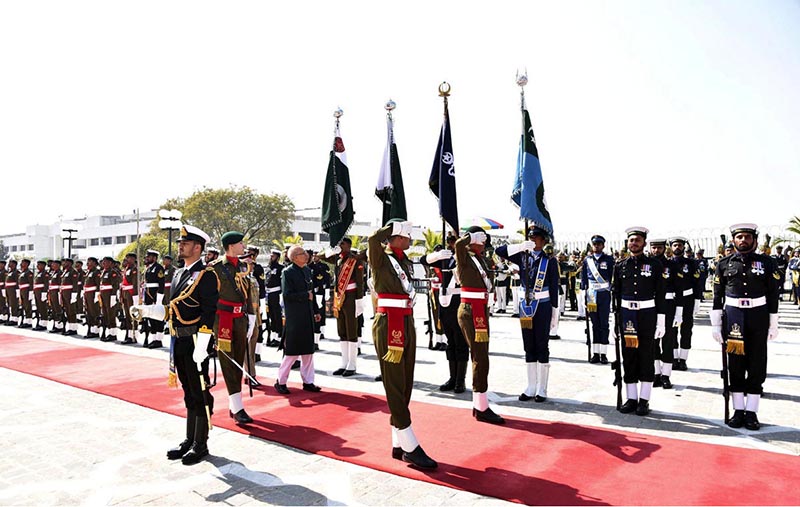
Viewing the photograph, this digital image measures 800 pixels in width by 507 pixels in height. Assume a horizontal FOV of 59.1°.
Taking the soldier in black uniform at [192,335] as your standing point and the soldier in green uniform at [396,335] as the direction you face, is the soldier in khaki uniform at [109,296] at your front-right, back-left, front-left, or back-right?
back-left

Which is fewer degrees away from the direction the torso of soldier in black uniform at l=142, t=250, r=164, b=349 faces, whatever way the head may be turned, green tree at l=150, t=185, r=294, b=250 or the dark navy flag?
the dark navy flag

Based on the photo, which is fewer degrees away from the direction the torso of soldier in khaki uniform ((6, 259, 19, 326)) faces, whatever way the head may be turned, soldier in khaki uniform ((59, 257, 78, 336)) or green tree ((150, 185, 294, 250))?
the soldier in khaki uniform

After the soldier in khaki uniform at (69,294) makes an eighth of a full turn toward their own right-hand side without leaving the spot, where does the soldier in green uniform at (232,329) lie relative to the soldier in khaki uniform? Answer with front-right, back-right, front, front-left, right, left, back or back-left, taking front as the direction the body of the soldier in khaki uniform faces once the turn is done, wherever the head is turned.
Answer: left

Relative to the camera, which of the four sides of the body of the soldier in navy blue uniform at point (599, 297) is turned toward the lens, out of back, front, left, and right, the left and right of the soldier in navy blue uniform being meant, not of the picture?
front

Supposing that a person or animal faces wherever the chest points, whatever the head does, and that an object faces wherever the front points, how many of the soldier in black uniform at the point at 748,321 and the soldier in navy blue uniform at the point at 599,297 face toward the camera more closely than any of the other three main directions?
2

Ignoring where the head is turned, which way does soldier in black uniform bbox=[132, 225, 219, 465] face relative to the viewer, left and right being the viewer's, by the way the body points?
facing the viewer and to the left of the viewer

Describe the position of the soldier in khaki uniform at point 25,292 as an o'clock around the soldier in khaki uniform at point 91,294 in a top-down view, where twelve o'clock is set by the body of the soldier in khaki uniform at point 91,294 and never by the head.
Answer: the soldier in khaki uniform at point 25,292 is roughly at 4 o'clock from the soldier in khaki uniform at point 91,294.

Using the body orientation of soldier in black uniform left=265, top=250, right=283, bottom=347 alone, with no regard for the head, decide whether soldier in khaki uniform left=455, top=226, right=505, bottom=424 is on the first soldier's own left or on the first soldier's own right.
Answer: on the first soldier's own left

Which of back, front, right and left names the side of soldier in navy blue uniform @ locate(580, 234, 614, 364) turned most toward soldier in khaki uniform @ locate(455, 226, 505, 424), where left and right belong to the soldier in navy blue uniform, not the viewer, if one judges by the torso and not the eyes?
front

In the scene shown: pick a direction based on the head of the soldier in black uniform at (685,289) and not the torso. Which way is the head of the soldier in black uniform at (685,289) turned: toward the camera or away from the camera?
toward the camera

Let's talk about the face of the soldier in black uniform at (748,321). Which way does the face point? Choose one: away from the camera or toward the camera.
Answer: toward the camera

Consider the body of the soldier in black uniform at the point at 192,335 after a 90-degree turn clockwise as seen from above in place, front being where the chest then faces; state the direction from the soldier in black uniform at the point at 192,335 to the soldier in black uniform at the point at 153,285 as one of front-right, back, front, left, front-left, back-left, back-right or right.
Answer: front-right

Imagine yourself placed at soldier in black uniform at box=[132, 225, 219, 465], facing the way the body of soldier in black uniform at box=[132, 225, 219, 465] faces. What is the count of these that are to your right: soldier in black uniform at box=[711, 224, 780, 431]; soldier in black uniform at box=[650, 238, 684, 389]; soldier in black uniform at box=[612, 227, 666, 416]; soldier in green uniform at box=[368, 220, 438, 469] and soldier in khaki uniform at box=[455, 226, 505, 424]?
0
